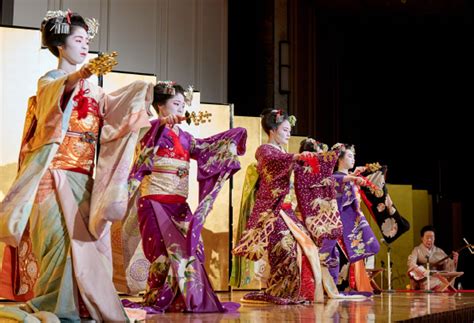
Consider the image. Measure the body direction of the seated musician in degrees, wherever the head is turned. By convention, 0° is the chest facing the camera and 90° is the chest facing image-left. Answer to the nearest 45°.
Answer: approximately 0°
